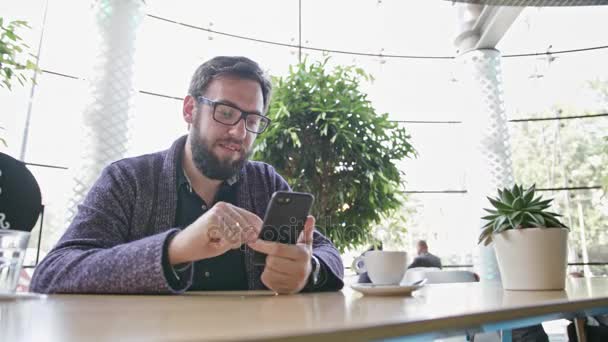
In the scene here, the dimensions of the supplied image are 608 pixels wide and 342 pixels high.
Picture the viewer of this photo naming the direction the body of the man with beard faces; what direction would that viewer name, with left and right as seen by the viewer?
facing the viewer and to the right of the viewer

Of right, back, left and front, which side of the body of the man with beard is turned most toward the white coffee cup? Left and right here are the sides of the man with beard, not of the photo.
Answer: left

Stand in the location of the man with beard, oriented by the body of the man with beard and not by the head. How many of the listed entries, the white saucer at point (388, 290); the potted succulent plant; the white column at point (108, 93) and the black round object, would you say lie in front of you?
2

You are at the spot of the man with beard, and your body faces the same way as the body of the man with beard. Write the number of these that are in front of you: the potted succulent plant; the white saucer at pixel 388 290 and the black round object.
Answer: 2

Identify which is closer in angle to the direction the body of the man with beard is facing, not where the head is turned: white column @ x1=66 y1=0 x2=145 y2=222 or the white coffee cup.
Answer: the white coffee cup

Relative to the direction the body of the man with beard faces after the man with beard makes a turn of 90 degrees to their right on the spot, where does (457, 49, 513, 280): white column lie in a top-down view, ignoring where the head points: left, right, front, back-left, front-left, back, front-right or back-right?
back

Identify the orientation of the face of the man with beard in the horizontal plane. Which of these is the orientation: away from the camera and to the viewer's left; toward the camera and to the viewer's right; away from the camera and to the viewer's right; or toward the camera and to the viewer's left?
toward the camera and to the viewer's right

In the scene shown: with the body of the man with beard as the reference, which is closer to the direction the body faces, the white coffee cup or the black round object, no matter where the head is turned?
the white coffee cup

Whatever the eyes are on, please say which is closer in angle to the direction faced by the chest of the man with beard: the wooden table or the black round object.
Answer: the wooden table

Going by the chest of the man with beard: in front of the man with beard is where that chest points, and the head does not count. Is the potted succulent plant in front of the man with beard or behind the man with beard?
in front

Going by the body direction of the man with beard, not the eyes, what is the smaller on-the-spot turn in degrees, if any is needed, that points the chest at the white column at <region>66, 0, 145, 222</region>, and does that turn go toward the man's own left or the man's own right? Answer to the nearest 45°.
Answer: approximately 135° to the man's own left
